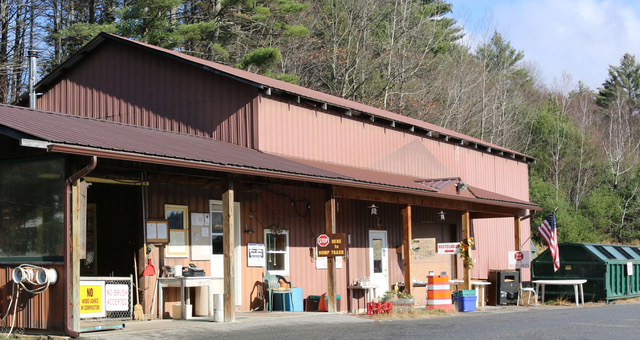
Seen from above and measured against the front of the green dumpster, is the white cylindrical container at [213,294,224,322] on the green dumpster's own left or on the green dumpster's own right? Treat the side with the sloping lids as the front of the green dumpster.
on the green dumpster's own right

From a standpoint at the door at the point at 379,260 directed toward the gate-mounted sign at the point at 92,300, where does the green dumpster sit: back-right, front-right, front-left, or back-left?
back-left

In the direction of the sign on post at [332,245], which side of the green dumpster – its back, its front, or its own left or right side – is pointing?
right

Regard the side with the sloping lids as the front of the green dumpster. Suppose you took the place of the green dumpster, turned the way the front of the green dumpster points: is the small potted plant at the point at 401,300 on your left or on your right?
on your right

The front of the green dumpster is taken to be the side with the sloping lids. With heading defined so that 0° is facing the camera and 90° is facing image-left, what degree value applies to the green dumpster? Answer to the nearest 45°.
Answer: approximately 315°
